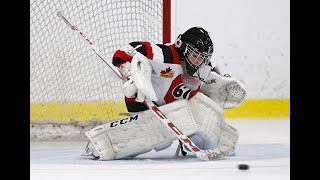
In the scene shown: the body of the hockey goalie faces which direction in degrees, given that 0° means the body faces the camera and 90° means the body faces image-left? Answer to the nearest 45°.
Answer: approximately 315°

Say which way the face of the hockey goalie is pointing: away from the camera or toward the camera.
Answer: toward the camera

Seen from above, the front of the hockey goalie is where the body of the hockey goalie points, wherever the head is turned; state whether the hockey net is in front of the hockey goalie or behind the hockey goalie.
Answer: behind
